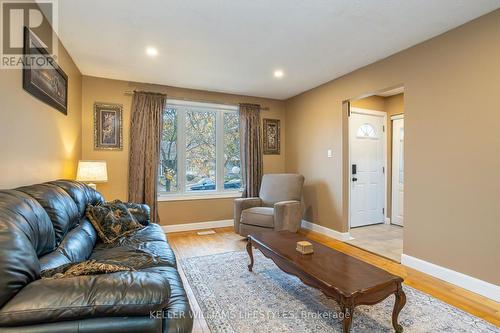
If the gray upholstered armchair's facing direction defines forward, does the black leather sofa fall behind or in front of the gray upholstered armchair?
in front

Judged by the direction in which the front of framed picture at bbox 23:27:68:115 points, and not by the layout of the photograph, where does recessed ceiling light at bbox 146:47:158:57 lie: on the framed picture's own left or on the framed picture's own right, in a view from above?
on the framed picture's own left

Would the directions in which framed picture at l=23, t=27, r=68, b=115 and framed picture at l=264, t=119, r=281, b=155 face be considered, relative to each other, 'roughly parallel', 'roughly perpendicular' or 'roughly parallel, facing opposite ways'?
roughly perpendicular

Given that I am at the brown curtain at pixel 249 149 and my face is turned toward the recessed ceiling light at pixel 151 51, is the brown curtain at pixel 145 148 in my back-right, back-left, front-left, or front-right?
front-right

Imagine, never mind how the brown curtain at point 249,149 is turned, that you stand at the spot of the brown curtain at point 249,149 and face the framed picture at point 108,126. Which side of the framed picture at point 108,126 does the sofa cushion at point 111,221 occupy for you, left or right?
left

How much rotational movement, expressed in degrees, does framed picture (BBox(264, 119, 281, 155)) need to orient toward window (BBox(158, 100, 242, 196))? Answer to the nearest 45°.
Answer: approximately 45° to its right

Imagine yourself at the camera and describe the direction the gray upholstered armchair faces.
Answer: facing the viewer and to the left of the viewer

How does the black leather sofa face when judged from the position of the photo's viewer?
facing to the right of the viewer

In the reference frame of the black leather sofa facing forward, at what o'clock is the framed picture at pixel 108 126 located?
The framed picture is roughly at 9 o'clock from the black leather sofa.

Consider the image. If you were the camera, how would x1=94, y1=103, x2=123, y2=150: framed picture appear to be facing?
facing the viewer

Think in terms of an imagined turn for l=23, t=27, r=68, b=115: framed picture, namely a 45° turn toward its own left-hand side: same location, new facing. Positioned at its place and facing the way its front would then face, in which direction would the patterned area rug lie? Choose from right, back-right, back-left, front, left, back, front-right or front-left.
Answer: front-right

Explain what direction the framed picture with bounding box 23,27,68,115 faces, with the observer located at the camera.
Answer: facing the viewer and to the right of the viewer

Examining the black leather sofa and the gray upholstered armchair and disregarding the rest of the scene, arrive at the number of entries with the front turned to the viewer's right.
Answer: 1

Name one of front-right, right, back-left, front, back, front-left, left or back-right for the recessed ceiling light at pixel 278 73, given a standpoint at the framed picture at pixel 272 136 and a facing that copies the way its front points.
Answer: front

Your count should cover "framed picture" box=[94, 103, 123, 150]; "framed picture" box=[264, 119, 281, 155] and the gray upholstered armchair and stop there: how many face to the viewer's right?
0

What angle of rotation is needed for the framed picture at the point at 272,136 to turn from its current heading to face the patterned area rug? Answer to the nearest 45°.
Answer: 0° — it already faces it

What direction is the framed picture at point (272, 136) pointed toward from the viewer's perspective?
toward the camera
